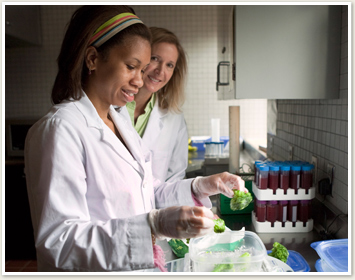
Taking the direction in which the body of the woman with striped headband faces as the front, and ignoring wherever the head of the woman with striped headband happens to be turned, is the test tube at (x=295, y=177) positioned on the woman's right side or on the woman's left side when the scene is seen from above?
on the woman's left side

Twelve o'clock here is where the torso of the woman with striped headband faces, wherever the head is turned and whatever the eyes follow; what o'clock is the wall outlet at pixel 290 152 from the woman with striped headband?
The wall outlet is roughly at 9 o'clock from the woman with striped headband.

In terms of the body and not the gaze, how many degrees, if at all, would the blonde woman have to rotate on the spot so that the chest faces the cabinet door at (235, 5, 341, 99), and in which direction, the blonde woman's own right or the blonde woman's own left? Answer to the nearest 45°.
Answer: approximately 90° to the blonde woman's own left

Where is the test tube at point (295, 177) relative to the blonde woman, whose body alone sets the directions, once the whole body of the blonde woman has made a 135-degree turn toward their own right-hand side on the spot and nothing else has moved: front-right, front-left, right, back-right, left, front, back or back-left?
back-right

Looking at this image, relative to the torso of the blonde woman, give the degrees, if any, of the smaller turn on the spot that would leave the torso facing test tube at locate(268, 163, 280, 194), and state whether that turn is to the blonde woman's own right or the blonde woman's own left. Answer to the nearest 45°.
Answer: approximately 90° to the blonde woman's own left

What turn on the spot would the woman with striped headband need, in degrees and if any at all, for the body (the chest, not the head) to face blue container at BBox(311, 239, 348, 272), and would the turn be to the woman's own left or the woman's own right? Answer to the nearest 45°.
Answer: approximately 45° to the woman's own left

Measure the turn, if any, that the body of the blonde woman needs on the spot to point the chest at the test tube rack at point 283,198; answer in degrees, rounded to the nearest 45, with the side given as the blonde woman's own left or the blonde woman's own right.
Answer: approximately 90° to the blonde woman's own left

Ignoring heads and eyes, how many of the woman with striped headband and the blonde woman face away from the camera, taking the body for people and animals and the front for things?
0

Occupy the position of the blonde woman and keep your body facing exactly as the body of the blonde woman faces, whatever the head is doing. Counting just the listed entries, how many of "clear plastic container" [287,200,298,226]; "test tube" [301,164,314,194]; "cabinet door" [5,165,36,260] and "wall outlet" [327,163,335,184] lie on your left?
3

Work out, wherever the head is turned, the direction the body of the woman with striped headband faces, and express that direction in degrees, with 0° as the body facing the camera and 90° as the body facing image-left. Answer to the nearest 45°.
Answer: approximately 315°

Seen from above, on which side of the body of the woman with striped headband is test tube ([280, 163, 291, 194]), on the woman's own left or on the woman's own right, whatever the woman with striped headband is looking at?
on the woman's own left
